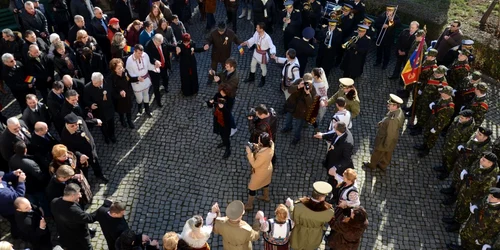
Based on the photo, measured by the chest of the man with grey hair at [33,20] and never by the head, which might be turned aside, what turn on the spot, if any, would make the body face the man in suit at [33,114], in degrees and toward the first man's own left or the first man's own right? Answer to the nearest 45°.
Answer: approximately 45° to the first man's own right

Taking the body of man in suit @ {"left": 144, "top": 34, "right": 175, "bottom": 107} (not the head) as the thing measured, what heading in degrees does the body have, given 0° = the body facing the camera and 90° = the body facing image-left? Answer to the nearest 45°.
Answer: approximately 0°

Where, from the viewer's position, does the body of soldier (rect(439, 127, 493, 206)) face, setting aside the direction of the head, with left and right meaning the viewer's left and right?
facing to the left of the viewer

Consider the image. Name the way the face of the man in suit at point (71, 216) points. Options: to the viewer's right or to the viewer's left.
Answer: to the viewer's right

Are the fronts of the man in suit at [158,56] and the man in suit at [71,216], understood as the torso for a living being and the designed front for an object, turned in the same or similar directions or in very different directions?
very different directions

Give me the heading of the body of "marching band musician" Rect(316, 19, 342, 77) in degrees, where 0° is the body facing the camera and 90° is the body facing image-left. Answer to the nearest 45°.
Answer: approximately 0°

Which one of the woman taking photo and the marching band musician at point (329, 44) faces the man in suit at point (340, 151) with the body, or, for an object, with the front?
the marching band musician

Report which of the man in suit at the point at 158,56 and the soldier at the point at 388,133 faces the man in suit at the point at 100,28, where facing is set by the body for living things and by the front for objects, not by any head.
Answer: the soldier

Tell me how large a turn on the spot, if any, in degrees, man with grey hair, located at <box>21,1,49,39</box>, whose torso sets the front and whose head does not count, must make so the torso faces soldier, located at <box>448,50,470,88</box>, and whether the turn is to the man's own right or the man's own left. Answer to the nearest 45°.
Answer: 0° — they already face them

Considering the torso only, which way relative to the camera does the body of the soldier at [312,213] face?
away from the camera

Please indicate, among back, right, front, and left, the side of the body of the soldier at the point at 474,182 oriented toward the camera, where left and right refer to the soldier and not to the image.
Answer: left
